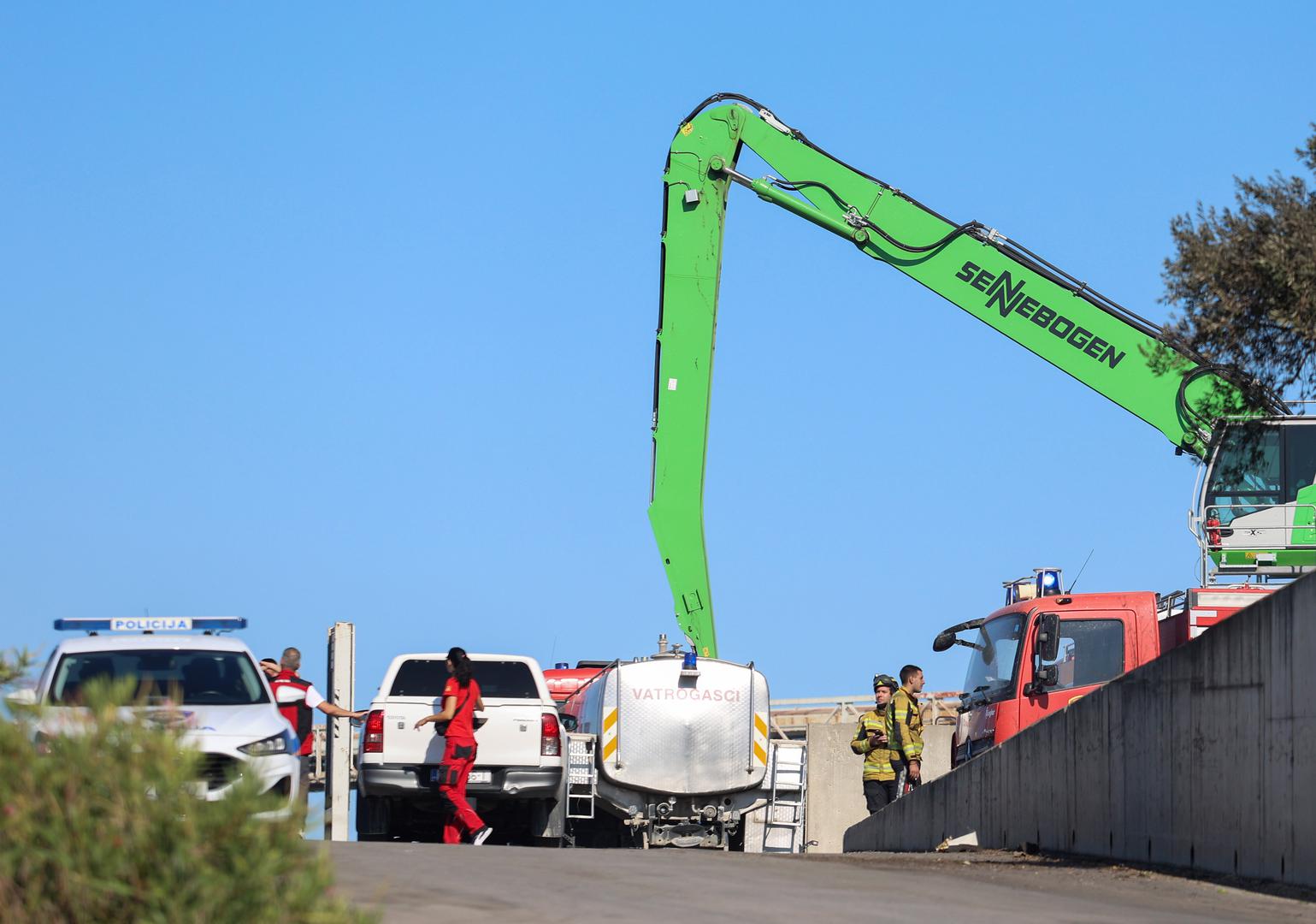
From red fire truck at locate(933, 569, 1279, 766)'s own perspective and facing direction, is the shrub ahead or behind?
ahead

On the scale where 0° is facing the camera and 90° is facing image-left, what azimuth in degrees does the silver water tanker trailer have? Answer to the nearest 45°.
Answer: approximately 180°

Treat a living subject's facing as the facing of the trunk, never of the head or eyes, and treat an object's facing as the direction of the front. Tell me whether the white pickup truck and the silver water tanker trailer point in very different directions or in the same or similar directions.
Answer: same or similar directions

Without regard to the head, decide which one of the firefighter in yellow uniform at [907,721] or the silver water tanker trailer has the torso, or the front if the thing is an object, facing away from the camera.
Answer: the silver water tanker trailer

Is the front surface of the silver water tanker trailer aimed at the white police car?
no

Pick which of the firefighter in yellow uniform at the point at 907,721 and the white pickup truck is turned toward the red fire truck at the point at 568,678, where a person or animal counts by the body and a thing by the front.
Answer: the white pickup truck

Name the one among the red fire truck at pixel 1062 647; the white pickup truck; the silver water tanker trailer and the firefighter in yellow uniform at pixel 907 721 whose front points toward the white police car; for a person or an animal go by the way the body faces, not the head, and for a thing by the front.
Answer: the red fire truck

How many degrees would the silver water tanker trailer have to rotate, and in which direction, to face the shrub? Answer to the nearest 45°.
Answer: approximately 180°

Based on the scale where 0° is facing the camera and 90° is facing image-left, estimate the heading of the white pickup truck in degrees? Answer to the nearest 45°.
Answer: approximately 180°

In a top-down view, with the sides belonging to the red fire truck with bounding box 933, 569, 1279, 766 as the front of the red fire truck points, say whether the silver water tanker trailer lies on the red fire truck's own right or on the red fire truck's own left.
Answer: on the red fire truck's own right

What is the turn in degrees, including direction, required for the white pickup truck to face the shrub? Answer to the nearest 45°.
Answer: approximately 180°

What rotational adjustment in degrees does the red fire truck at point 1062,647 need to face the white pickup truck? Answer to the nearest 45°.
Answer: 0° — it already faces it

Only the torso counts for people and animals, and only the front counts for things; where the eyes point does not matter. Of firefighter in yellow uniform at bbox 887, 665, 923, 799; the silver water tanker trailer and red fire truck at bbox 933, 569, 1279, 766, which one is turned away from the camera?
the silver water tanker trailer
